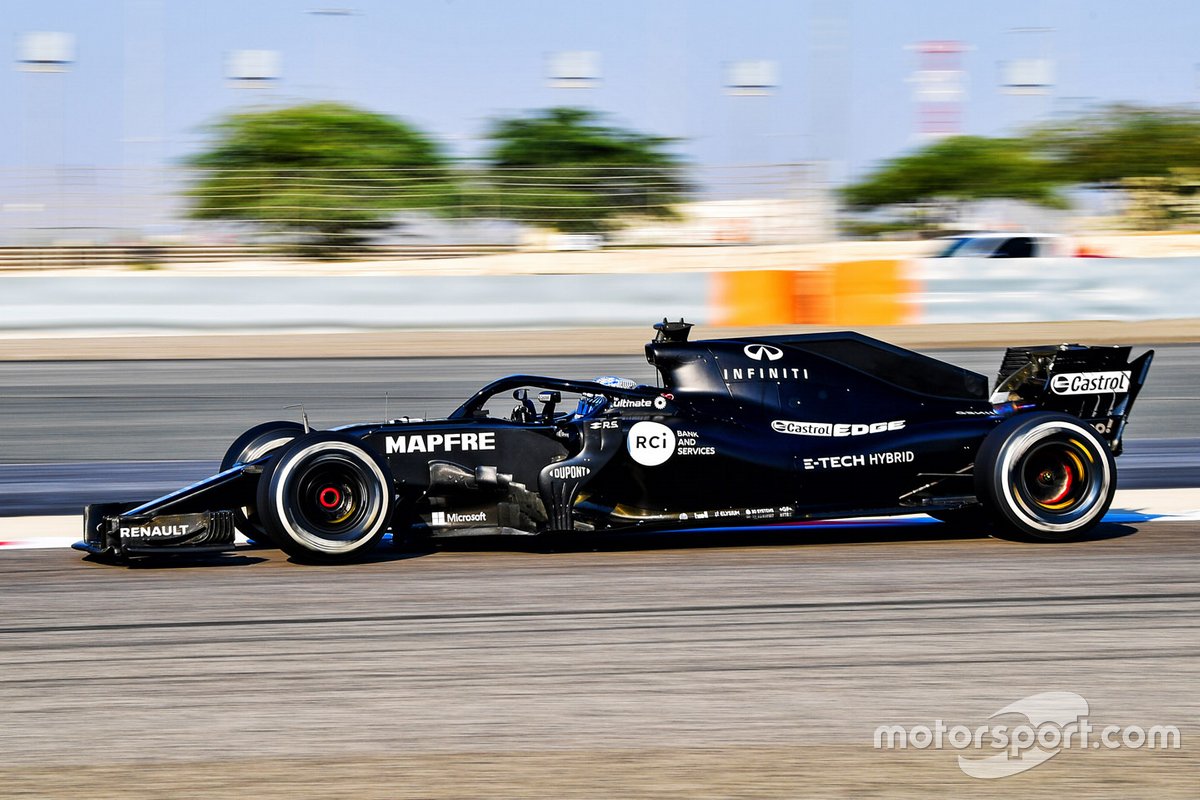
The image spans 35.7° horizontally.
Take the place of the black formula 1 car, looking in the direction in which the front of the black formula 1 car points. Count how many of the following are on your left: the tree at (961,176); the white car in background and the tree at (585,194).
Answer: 0

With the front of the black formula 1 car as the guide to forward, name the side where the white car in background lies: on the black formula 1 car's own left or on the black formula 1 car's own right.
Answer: on the black formula 1 car's own right

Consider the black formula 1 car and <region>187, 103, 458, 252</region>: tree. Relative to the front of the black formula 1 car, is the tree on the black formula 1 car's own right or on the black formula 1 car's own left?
on the black formula 1 car's own right

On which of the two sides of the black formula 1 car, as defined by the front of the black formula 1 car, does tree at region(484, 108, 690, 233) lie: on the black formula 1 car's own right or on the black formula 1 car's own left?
on the black formula 1 car's own right

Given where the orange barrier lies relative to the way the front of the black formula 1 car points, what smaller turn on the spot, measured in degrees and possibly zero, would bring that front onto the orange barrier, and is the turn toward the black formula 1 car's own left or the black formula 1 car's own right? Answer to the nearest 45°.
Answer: approximately 90° to the black formula 1 car's own right

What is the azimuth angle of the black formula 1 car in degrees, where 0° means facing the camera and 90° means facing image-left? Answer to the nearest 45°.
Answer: approximately 90°
